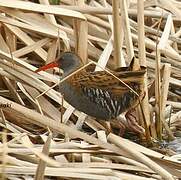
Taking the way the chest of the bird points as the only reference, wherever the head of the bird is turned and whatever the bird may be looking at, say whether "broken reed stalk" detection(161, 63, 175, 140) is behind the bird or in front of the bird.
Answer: behind

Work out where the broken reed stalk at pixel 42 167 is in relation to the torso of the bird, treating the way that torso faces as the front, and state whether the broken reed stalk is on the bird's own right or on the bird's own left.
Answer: on the bird's own left

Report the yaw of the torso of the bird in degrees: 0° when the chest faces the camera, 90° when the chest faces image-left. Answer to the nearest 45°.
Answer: approximately 90°
